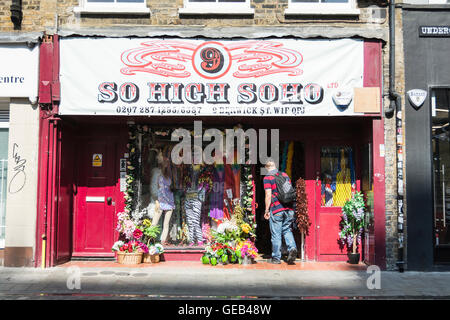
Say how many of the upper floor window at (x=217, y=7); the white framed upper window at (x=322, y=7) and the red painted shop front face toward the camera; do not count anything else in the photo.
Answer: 3
